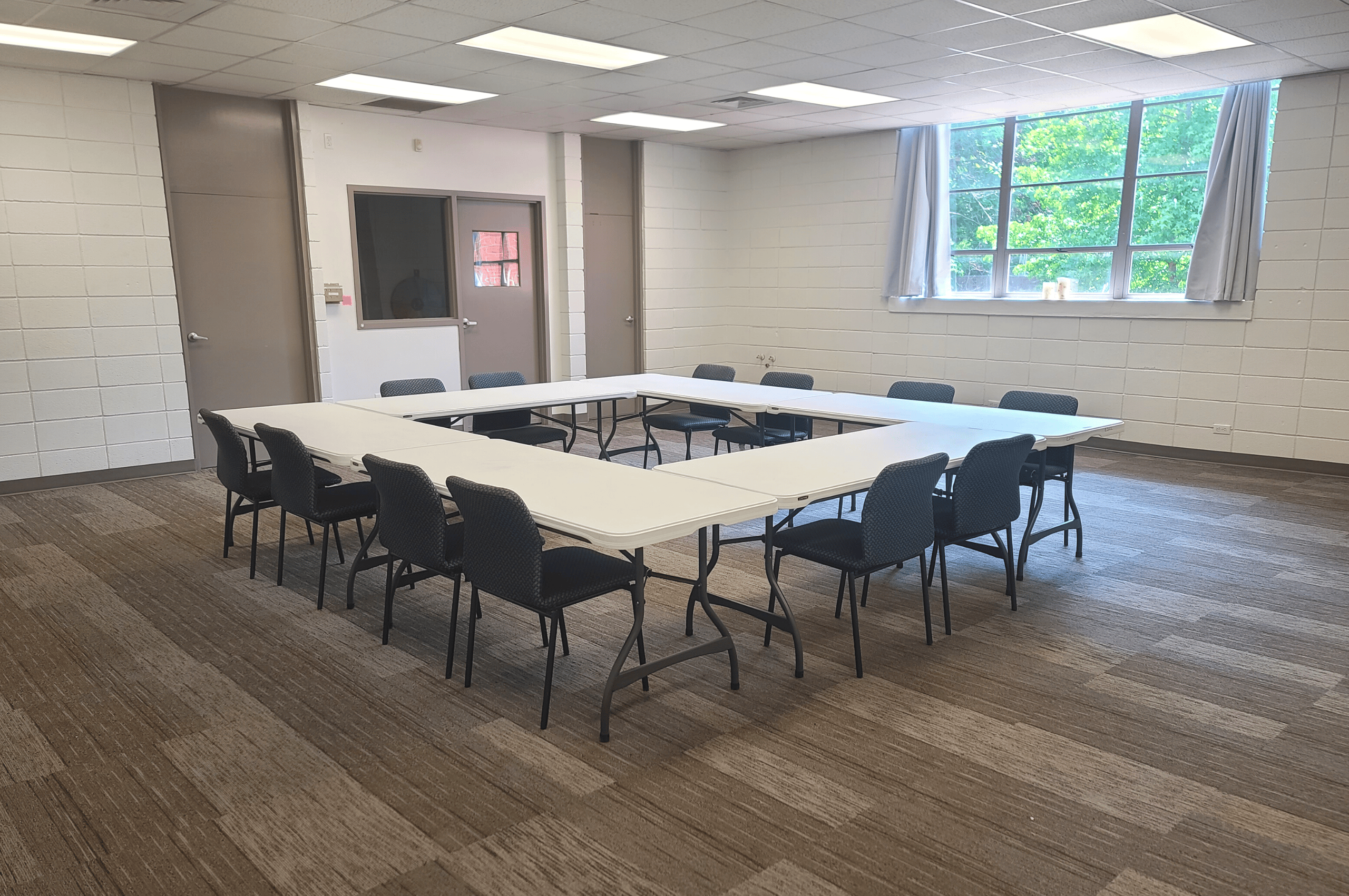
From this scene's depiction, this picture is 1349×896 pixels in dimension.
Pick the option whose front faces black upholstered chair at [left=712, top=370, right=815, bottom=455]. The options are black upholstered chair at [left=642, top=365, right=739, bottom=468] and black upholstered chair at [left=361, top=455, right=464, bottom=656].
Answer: black upholstered chair at [left=361, top=455, right=464, bottom=656]

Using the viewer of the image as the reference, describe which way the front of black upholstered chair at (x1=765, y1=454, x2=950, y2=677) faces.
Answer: facing away from the viewer and to the left of the viewer

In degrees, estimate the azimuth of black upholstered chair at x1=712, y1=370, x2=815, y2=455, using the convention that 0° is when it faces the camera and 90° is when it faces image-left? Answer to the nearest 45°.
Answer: approximately 45°

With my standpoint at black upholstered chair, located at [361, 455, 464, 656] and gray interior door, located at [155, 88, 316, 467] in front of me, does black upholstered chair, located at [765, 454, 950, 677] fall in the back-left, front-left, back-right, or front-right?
back-right

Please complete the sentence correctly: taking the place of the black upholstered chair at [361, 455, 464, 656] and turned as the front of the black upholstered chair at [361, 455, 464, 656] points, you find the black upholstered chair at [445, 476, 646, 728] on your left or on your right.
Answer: on your right

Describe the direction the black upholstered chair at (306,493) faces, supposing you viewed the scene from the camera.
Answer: facing away from the viewer and to the right of the viewer

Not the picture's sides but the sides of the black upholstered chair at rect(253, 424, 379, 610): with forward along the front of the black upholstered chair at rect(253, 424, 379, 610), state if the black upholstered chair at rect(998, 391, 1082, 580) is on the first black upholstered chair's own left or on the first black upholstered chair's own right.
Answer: on the first black upholstered chair's own right

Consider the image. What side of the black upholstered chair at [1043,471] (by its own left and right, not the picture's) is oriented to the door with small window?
right

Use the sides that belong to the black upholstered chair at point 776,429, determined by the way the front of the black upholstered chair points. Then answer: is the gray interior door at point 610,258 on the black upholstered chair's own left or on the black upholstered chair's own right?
on the black upholstered chair's own right

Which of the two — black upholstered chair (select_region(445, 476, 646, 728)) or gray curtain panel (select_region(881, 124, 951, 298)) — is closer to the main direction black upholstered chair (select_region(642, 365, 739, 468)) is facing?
the black upholstered chair

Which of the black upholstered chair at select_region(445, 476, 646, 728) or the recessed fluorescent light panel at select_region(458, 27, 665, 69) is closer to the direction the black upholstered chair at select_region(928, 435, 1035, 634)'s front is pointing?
the recessed fluorescent light panel

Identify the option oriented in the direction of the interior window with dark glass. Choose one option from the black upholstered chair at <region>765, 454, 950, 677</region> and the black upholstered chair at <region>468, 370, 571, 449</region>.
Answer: the black upholstered chair at <region>765, 454, 950, 677</region>

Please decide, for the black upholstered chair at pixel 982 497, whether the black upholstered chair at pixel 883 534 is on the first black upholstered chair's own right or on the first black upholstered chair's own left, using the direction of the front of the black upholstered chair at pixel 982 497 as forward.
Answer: on the first black upholstered chair's own left
